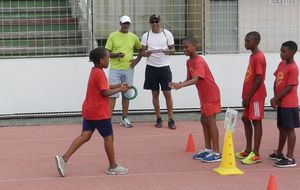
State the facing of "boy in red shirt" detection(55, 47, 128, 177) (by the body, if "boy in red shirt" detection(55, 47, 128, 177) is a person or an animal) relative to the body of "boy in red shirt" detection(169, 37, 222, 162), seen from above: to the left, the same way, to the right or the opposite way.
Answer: the opposite way

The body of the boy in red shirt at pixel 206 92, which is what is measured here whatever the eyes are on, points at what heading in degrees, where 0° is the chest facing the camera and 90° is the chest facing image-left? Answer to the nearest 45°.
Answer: approximately 90°

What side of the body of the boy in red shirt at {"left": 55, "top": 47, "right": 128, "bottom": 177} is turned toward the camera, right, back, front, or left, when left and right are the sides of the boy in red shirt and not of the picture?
right

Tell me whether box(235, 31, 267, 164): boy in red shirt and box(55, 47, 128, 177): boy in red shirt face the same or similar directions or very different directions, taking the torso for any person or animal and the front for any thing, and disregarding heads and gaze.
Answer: very different directions

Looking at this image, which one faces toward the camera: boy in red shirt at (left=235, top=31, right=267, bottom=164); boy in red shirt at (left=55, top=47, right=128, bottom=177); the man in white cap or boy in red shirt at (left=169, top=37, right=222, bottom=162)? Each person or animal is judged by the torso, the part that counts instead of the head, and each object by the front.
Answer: the man in white cap

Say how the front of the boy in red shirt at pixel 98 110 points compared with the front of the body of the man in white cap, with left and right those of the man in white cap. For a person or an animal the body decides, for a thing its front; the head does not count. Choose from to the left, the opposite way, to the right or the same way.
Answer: to the left

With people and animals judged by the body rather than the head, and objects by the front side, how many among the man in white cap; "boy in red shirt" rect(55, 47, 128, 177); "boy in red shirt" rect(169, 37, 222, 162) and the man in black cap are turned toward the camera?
2

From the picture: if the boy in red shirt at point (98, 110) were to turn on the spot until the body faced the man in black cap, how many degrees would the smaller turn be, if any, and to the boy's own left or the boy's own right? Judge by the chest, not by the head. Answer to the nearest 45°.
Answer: approximately 90° to the boy's own left

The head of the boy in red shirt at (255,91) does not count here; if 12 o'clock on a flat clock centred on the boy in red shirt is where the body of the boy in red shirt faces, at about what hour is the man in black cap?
The man in black cap is roughly at 2 o'clock from the boy in red shirt.

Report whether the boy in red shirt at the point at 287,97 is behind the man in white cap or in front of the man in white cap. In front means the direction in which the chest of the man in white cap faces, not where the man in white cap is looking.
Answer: in front

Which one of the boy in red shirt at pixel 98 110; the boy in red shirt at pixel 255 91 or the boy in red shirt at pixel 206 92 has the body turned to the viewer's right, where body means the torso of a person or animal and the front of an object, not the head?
the boy in red shirt at pixel 98 110

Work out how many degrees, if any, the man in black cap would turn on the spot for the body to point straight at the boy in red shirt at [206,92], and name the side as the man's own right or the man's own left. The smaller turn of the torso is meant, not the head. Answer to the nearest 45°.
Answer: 0° — they already face them
